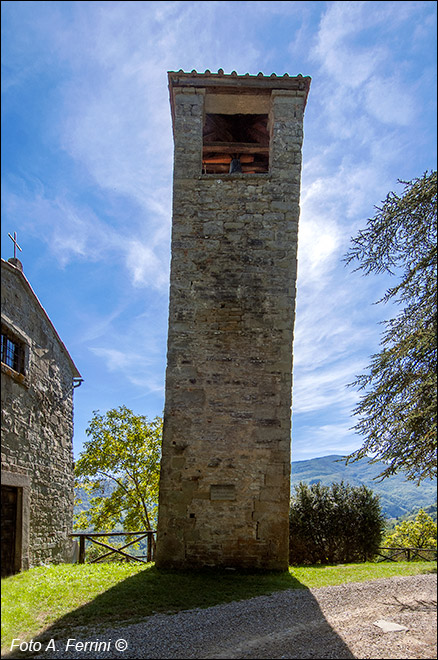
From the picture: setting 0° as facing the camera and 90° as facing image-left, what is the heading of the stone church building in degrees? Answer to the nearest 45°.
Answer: approximately 315°

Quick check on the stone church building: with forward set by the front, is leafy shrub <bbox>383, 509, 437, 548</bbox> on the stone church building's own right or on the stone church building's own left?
on the stone church building's own left

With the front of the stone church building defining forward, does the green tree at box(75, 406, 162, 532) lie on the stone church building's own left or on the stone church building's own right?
on the stone church building's own left

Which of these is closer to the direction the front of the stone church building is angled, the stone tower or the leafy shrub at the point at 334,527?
the stone tower

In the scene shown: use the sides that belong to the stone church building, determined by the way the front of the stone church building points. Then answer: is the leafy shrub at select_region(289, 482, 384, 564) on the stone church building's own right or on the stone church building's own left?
on the stone church building's own left
